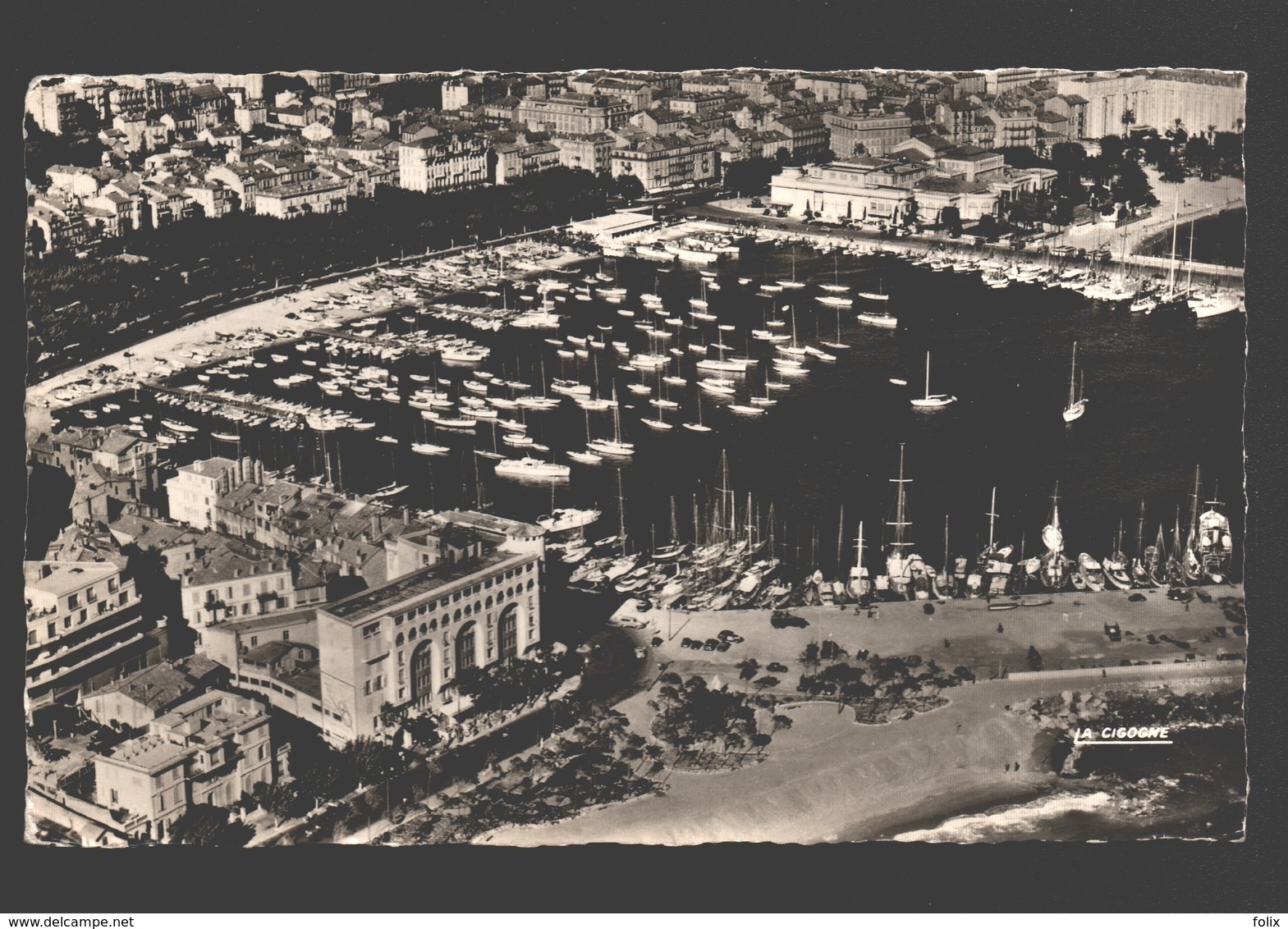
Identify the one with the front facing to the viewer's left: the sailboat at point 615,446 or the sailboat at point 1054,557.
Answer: the sailboat at point 615,446

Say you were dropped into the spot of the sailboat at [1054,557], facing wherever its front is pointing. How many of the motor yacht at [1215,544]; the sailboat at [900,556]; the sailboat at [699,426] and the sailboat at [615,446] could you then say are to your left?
3

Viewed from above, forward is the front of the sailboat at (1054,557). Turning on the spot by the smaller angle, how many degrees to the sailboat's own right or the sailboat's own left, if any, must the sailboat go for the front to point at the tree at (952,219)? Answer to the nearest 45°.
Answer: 0° — it already faces it

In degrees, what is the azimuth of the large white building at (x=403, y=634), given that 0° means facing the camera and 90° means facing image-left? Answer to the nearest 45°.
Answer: approximately 315°

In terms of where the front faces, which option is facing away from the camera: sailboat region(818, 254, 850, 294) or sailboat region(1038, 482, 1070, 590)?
sailboat region(1038, 482, 1070, 590)

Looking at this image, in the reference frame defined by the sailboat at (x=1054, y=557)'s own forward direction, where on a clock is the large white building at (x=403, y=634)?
The large white building is roughly at 8 o'clock from the sailboat.

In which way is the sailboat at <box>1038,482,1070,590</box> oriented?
away from the camera

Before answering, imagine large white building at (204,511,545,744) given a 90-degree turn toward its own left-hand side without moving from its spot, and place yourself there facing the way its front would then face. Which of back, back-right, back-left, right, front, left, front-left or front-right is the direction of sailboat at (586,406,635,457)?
front
